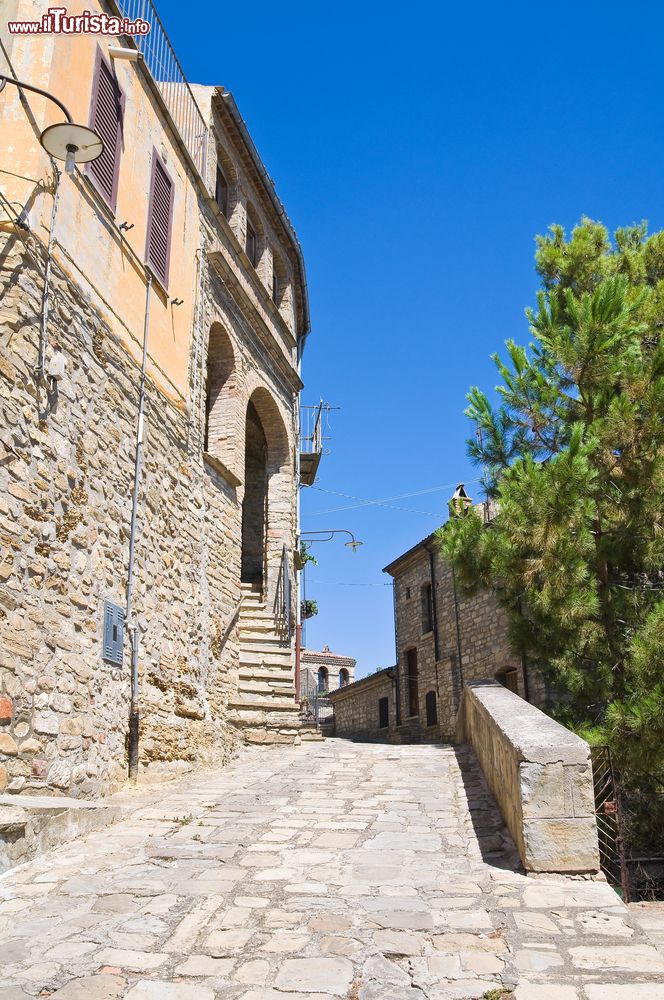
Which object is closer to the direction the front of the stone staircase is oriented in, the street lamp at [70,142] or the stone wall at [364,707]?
the street lamp

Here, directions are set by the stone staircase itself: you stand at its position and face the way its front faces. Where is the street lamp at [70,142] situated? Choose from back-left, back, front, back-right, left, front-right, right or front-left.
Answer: front

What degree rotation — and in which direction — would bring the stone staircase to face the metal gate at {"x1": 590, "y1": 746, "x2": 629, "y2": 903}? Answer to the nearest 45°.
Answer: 0° — it already faces it

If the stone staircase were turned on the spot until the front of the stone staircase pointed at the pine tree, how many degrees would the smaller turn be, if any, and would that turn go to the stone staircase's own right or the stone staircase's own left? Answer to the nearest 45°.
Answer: approximately 45° to the stone staircase's own left

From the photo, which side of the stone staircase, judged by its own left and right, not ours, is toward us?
front

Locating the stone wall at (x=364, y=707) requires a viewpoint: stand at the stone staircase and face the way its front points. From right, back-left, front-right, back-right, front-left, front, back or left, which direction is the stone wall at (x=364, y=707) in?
back

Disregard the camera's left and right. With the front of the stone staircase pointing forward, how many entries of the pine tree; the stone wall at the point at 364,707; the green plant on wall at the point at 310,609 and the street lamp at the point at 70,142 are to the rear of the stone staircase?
2

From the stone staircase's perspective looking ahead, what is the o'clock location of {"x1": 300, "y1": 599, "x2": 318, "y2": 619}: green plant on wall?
The green plant on wall is roughly at 6 o'clock from the stone staircase.

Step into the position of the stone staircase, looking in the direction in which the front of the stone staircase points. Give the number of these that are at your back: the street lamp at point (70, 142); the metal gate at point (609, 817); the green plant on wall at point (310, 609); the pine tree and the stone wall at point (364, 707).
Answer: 2
